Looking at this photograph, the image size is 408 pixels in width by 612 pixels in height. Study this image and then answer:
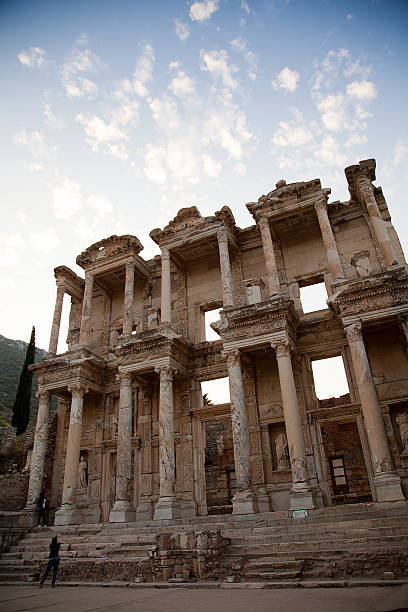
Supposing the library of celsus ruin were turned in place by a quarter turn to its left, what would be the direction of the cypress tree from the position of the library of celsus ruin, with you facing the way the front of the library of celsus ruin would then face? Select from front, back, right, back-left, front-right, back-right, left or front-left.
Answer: back

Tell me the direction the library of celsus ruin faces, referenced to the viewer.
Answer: facing the viewer and to the left of the viewer

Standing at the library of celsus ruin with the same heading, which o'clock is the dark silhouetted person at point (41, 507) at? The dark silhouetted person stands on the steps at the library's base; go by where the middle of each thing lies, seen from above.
The dark silhouetted person is roughly at 2 o'clock from the library of celsus ruin.
